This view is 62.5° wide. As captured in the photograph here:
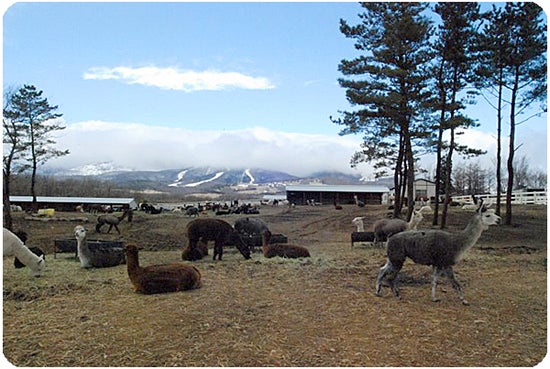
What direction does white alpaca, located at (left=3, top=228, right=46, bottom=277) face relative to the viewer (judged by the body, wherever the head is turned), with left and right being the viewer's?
facing to the right of the viewer

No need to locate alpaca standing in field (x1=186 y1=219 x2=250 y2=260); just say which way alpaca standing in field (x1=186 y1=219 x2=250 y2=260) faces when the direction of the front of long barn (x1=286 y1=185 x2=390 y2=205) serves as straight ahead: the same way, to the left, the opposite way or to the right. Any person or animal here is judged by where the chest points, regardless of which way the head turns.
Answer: to the left

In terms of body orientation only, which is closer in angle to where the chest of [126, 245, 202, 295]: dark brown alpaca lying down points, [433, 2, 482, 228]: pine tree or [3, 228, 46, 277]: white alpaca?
the white alpaca

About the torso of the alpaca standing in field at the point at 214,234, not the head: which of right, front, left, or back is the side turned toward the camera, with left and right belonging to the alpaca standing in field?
right

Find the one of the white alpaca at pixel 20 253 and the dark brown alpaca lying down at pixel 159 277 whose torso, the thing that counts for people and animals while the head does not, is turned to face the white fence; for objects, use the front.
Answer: the white alpaca

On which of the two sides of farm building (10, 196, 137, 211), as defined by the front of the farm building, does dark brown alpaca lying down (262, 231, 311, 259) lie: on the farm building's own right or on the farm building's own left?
on the farm building's own left

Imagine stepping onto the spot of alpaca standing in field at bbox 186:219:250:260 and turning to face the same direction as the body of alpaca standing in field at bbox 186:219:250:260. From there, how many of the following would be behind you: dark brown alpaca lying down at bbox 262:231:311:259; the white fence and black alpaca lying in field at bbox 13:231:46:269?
1

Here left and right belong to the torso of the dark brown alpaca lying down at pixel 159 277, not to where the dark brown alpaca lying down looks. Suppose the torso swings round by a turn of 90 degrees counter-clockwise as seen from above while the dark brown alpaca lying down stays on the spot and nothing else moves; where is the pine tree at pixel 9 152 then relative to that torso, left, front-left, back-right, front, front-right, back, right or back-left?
back-right

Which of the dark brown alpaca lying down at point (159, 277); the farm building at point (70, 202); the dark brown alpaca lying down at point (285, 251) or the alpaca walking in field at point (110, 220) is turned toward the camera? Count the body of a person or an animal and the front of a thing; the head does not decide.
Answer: the farm building

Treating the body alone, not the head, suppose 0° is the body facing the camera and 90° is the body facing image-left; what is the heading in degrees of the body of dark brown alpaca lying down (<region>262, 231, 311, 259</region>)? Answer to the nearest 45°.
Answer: approximately 90°

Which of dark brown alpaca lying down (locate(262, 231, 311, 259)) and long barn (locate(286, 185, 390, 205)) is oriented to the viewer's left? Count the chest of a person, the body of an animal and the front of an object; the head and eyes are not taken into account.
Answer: the dark brown alpaca lying down

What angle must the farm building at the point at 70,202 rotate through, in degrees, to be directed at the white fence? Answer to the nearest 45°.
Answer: approximately 90° to its left

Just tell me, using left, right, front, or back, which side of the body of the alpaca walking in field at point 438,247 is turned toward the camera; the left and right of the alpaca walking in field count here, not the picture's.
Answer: right
